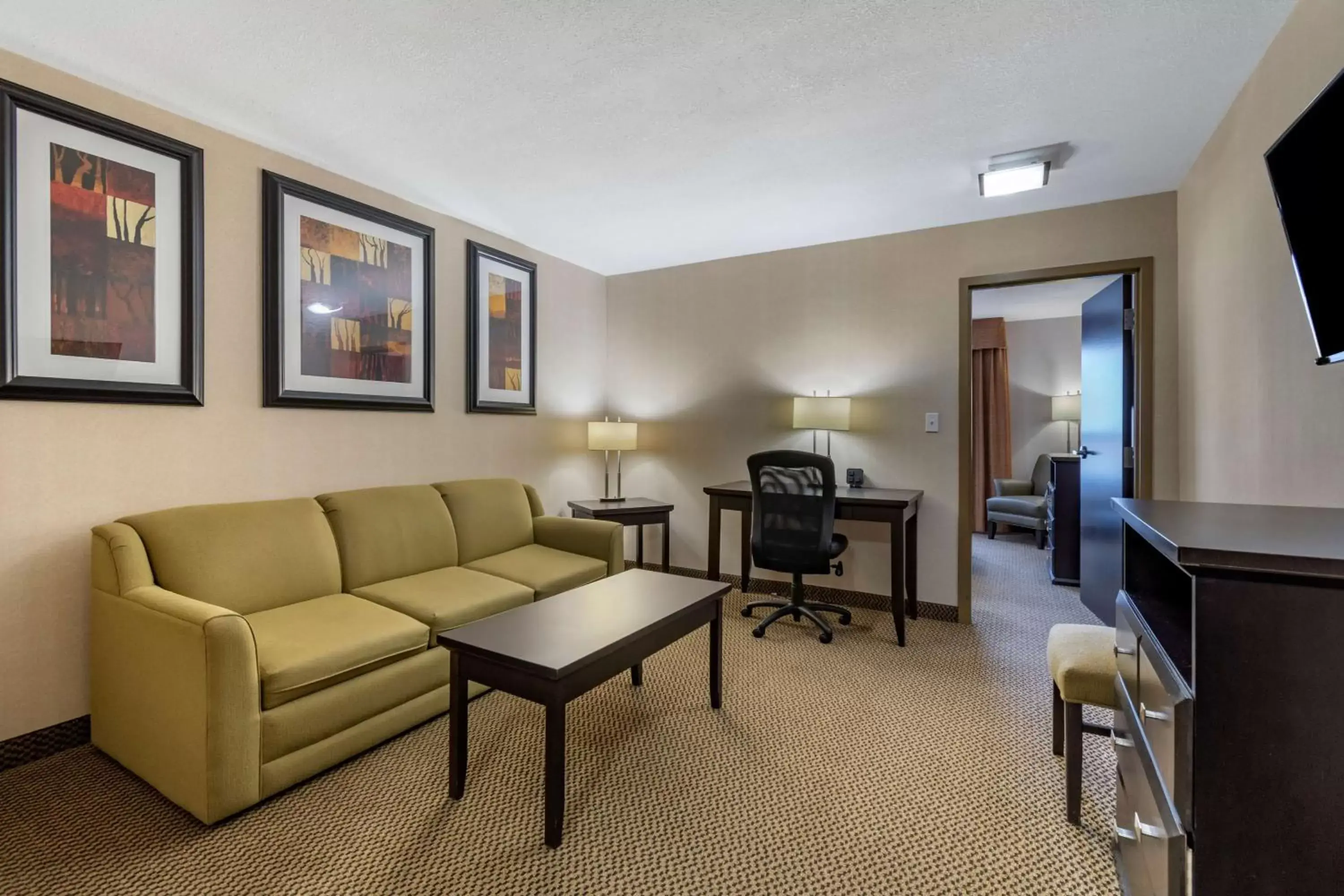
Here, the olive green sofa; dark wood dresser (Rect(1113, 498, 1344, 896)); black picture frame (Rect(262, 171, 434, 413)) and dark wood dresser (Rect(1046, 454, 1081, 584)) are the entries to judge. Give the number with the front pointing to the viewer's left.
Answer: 2

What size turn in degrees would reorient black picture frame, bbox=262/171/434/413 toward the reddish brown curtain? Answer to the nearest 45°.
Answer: approximately 45° to its left

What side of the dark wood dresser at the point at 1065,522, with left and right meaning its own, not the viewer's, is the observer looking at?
left

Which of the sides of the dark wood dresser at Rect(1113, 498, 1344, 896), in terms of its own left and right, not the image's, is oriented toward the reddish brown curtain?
right

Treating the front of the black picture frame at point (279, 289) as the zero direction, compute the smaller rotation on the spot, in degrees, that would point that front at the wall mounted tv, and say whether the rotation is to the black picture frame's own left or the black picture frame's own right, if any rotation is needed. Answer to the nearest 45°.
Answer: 0° — it already faces it

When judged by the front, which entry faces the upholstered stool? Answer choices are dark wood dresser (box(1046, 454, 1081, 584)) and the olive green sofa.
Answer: the olive green sofa

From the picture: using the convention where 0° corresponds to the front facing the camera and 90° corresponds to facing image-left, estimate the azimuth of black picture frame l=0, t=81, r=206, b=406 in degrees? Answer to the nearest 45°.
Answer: approximately 315°

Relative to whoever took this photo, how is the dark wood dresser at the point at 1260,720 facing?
facing to the left of the viewer

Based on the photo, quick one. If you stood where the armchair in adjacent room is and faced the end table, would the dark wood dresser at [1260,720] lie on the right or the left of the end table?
left

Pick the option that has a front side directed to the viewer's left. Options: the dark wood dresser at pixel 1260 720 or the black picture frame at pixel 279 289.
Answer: the dark wood dresser
